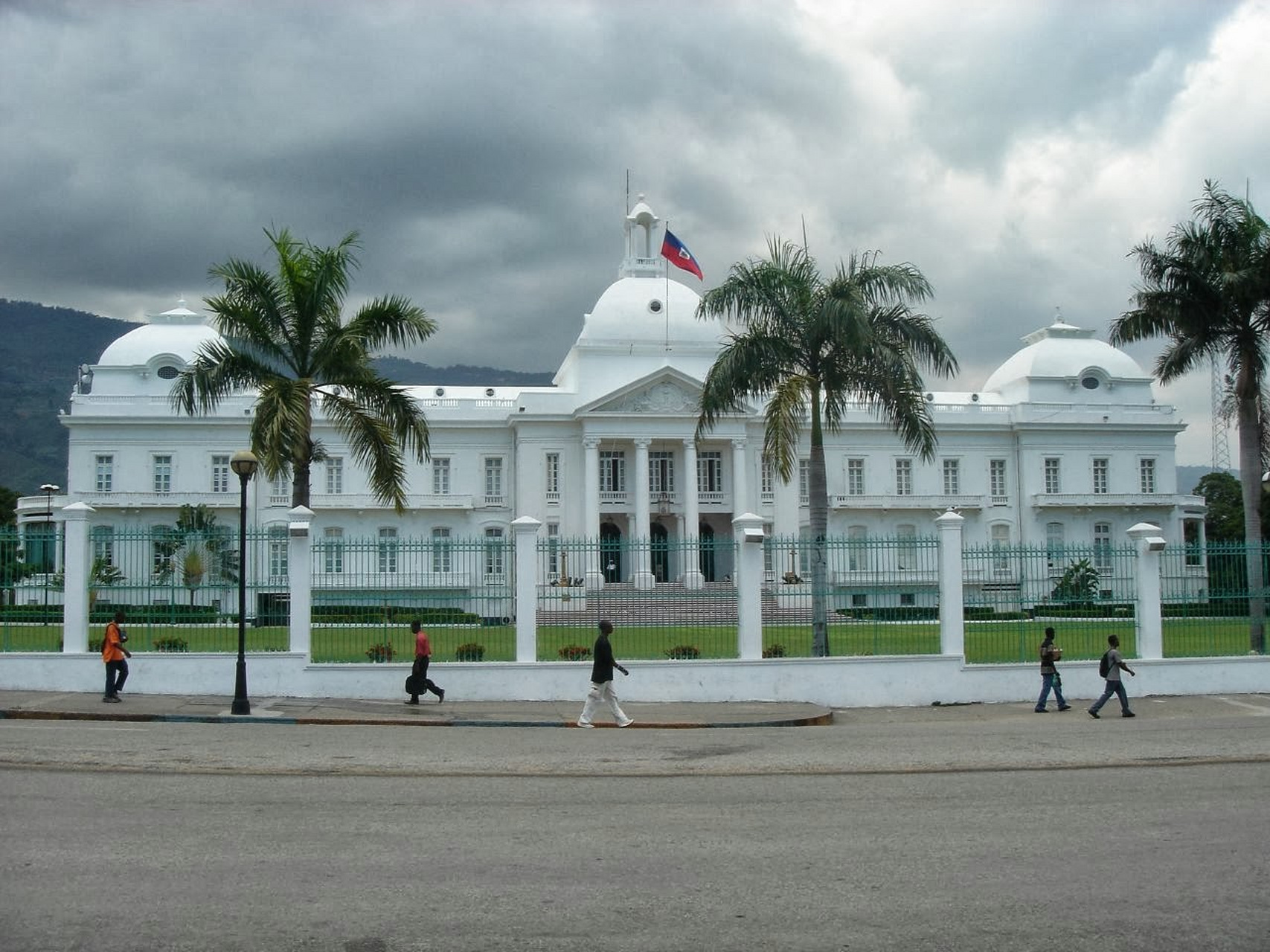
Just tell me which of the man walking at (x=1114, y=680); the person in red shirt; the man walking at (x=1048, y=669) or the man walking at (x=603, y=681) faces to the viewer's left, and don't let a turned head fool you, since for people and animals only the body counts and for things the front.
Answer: the person in red shirt

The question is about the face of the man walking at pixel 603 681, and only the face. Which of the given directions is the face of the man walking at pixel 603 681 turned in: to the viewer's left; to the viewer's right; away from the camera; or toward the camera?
to the viewer's right

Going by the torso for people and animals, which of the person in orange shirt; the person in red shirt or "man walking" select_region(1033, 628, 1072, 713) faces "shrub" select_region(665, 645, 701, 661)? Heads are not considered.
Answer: the person in orange shirt

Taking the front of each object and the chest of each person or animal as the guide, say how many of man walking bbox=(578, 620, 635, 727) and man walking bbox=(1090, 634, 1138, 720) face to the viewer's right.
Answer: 2

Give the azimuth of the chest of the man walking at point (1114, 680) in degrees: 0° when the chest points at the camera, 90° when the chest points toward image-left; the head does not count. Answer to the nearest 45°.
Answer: approximately 270°

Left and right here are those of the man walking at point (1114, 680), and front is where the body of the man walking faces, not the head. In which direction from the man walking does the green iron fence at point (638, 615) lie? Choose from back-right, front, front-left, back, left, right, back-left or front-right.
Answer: back

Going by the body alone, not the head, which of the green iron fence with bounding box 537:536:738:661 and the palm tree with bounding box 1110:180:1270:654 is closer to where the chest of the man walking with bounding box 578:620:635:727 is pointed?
the palm tree

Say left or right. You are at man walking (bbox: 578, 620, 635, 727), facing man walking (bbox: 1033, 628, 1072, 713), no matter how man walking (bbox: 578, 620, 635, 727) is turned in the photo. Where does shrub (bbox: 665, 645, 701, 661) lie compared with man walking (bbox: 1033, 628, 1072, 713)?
left

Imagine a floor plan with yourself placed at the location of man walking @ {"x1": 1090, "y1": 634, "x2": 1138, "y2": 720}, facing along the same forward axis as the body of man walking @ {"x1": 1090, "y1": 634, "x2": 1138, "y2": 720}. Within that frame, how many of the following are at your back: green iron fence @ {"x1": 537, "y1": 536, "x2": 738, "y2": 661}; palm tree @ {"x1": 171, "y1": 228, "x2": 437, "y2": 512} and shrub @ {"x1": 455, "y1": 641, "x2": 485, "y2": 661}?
3

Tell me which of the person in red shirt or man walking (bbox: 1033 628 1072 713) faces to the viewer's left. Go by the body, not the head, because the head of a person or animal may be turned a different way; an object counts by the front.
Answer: the person in red shirt

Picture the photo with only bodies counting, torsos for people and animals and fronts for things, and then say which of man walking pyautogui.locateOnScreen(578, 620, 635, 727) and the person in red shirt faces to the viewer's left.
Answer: the person in red shirt

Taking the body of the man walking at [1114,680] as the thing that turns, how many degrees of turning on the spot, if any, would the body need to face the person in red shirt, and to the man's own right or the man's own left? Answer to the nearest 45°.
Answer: approximately 180°

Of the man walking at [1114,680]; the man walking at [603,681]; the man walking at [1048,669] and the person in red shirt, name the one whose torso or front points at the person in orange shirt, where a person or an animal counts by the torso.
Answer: the person in red shirt
